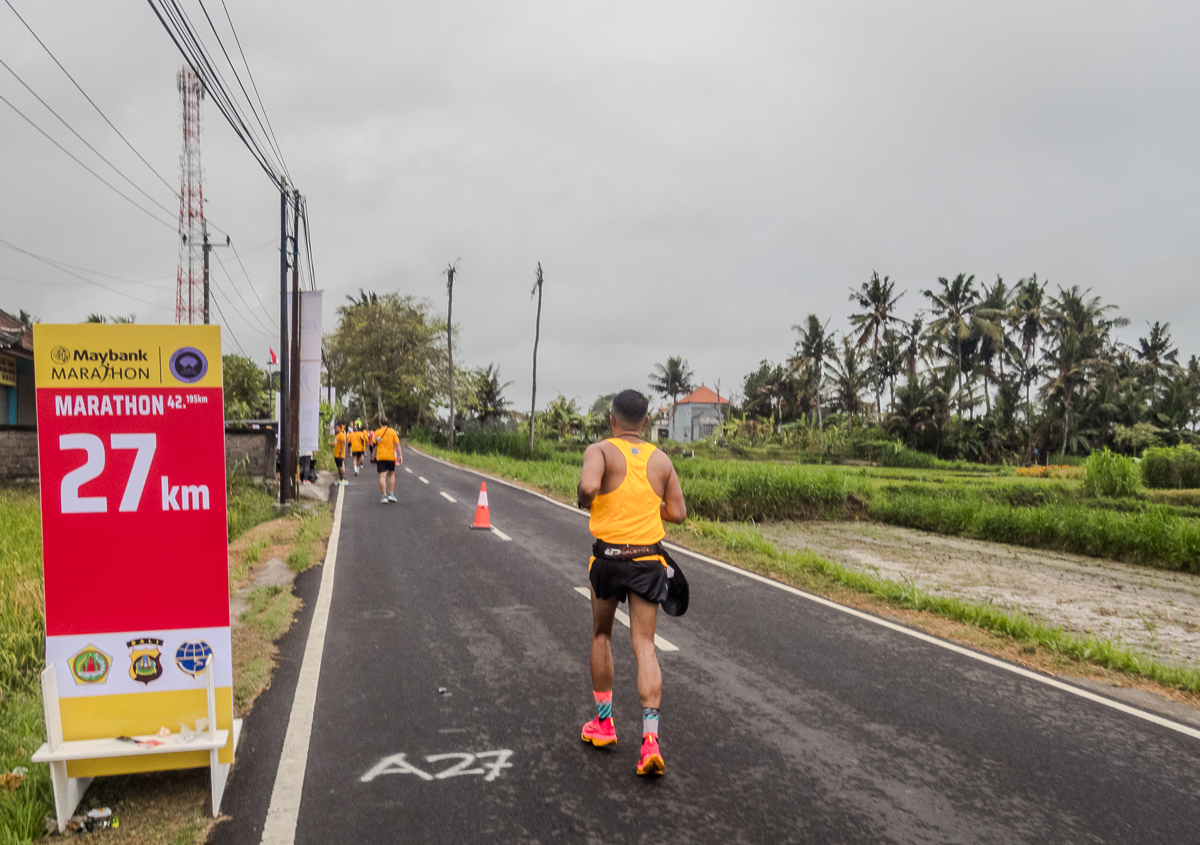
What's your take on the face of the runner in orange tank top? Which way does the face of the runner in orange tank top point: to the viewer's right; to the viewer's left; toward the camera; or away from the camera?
away from the camera

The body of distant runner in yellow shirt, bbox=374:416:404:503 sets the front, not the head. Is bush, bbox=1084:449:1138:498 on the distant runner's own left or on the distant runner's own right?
on the distant runner's own right

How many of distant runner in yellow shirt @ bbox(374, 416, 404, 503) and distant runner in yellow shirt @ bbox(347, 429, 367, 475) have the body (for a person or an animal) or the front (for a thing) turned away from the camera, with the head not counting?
2

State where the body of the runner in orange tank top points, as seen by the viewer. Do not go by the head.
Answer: away from the camera

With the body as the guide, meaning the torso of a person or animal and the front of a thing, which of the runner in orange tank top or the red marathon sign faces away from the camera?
the runner in orange tank top

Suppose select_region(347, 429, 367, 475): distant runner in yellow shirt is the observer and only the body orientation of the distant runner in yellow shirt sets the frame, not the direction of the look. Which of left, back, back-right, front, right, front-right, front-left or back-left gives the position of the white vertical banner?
back

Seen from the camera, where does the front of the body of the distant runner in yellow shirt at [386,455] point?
away from the camera

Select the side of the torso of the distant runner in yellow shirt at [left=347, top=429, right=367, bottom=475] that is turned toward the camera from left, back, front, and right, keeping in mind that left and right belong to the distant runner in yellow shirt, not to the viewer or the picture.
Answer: back

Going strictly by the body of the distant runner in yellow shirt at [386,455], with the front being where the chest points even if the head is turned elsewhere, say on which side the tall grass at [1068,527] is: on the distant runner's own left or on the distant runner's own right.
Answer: on the distant runner's own right

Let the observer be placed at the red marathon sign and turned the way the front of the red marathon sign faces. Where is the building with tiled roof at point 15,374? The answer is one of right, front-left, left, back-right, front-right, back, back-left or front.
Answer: back

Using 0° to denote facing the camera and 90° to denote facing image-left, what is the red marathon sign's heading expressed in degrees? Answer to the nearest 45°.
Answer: approximately 0°

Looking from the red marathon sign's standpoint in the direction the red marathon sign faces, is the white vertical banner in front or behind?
behind
